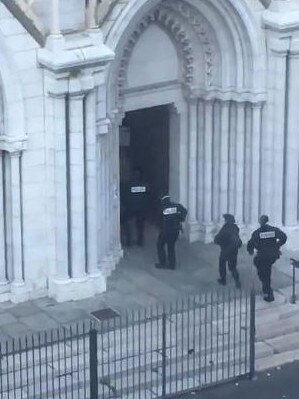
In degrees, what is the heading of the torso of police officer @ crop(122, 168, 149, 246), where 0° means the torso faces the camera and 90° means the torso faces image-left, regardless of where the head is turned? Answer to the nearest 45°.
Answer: approximately 180°

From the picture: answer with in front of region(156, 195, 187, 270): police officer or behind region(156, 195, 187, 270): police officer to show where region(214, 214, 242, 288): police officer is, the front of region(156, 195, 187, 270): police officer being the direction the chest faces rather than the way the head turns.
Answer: behind

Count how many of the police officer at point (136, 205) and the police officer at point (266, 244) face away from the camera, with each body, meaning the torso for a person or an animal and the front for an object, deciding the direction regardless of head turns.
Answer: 2

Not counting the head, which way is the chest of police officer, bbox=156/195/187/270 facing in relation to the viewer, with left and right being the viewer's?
facing away from the viewer and to the left of the viewer

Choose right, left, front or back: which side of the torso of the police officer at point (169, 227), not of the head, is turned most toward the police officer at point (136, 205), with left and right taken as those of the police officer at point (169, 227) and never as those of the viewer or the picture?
front

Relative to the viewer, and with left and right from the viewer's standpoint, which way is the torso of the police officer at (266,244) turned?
facing away from the viewer

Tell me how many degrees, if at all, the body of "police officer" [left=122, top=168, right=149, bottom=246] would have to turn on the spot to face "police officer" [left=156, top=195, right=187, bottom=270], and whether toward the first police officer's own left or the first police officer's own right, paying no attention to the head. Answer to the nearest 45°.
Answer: approximately 135° to the first police officer's own right
